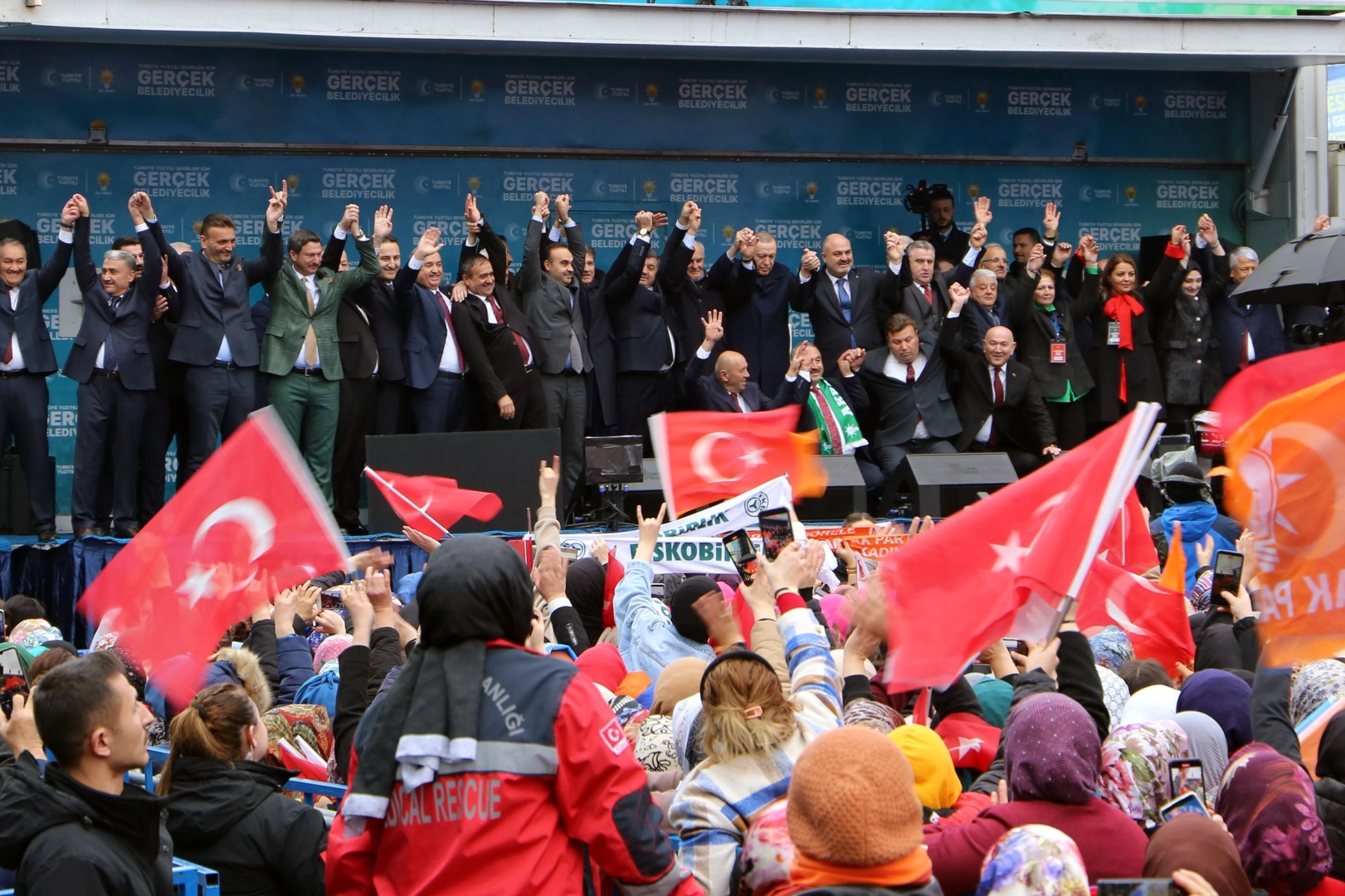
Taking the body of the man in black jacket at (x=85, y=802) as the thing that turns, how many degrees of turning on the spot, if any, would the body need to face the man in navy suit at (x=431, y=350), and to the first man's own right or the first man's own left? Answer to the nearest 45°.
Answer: approximately 90° to the first man's own left

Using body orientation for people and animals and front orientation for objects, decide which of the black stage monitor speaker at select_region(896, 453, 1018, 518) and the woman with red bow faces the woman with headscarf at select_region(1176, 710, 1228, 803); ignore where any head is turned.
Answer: the woman with red bow

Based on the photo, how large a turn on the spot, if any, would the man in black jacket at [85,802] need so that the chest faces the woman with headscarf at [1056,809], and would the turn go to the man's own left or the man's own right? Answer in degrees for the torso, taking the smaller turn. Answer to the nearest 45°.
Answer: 0° — they already face them

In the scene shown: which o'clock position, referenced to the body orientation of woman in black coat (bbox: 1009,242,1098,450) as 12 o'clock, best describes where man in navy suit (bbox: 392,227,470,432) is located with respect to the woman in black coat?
The man in navy suit is roughly at 2 o'clock from the woman in black coat.

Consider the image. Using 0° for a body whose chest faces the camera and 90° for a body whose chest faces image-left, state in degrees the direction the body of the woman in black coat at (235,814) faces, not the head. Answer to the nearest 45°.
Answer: approximately 225°

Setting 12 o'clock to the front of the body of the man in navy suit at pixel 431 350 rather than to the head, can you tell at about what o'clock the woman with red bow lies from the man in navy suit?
The woman with red bow is roughly at 10 o'clock from the man in navy suit.

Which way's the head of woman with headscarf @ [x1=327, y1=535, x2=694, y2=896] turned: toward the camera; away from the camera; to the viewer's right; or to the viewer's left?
away from the camera

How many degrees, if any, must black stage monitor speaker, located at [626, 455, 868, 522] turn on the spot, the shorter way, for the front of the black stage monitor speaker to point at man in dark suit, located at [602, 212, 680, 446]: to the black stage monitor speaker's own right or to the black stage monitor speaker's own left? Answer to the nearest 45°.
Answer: approximately 45° to the black stage monitor speaker's own left

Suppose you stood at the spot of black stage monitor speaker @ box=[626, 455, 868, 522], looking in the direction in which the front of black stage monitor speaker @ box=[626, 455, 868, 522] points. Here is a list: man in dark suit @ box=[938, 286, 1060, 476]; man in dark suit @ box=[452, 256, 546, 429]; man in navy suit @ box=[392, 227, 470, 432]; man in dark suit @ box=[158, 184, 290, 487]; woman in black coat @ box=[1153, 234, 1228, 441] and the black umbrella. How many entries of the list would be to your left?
3

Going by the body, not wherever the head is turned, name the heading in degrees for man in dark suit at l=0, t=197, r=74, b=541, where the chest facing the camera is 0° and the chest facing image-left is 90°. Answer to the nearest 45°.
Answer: approximately 0°
